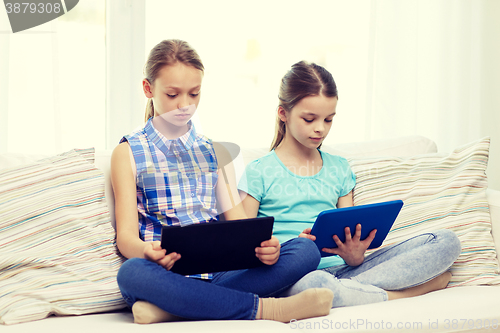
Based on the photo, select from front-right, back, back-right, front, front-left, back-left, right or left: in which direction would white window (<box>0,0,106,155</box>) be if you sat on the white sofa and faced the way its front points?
back-right

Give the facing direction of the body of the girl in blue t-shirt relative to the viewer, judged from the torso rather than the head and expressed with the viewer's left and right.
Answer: facing the viewer and to the right of the viewer

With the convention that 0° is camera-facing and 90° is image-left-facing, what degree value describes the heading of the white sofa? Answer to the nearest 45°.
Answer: approximately 0°

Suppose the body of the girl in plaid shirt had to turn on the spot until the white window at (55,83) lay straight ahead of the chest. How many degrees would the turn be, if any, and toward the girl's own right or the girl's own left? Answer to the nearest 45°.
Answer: approximately 180°
